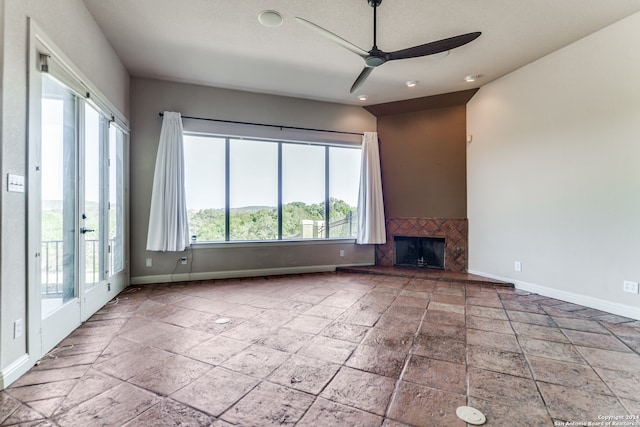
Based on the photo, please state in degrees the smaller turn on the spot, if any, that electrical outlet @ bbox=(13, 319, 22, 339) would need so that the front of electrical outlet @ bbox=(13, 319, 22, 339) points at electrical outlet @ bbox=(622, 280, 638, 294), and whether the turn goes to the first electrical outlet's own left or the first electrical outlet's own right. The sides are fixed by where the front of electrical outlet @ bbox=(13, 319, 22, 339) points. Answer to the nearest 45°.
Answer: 0° — it already faces it

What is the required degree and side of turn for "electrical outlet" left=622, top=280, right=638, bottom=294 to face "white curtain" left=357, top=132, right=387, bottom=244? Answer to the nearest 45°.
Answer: approximately 45° to its right

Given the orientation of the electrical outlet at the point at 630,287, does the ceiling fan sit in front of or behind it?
in front

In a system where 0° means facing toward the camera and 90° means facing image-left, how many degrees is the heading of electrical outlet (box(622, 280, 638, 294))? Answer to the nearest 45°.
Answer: approximately 45°

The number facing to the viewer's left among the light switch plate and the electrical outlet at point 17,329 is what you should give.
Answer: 0

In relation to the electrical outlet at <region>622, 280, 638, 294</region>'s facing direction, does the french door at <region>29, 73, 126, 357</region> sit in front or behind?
in front

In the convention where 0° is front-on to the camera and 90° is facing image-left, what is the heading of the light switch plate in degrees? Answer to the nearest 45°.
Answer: approximately 315°

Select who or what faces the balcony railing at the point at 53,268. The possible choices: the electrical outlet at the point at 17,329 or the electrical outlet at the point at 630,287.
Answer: the electrical outlet at the point at 630,287

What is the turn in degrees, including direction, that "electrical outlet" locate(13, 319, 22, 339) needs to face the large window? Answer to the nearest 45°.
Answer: approximately 90° to its left

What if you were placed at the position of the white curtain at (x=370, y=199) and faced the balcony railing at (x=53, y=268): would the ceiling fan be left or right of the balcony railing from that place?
left
